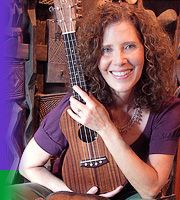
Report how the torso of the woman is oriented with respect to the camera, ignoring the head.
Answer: toward the camera
